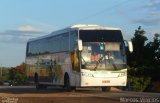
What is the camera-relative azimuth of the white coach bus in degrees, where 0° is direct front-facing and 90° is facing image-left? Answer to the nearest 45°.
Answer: approximately 315°
